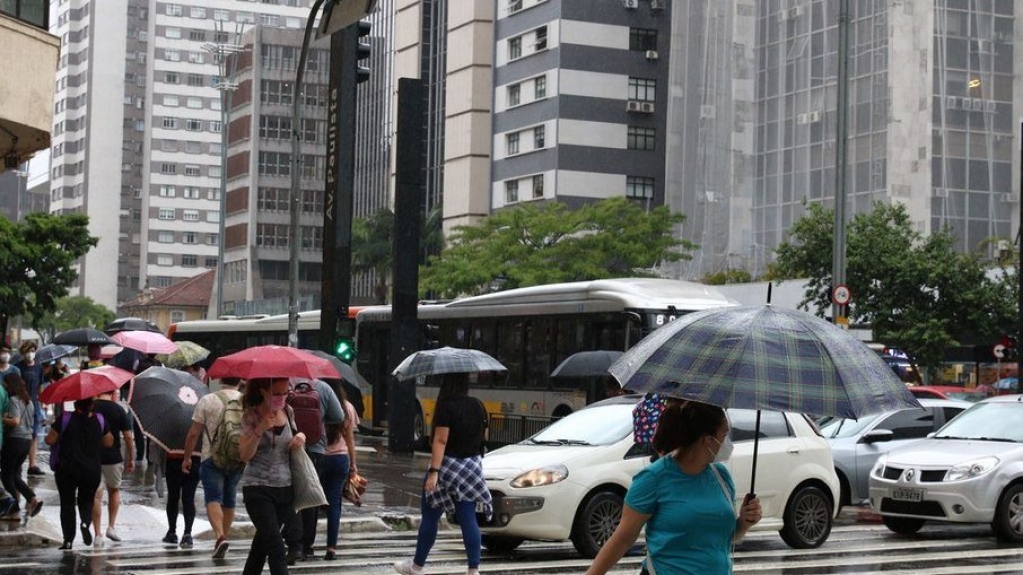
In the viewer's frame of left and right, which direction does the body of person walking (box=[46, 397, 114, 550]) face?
facing away from the viewer

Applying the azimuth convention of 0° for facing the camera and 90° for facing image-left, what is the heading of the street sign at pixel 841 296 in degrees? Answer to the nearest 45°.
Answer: approximately 0°

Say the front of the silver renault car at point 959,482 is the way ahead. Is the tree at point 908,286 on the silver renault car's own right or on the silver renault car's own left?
on the silver renault car's own right

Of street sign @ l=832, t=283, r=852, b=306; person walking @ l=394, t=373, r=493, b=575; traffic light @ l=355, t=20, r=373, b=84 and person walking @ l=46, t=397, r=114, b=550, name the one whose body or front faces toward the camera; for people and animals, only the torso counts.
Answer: the street sign

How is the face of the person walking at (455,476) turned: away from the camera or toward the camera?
away from the camera

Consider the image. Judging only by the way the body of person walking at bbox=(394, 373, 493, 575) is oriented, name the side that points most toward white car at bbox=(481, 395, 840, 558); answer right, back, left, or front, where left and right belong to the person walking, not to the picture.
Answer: right

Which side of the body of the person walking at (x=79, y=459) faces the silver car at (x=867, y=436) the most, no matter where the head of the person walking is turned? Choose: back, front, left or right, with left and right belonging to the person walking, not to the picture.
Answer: right
